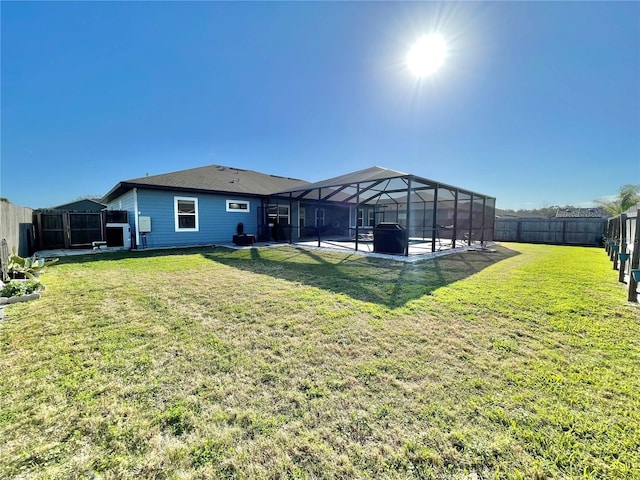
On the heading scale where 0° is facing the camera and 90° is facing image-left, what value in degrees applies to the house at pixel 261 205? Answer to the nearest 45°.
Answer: approximately 180°

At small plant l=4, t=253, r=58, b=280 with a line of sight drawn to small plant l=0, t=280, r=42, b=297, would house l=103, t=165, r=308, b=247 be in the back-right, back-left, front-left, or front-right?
back-left

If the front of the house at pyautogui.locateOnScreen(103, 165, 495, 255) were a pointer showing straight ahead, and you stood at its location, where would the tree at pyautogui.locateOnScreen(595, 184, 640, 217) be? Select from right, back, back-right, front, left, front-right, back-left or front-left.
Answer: right

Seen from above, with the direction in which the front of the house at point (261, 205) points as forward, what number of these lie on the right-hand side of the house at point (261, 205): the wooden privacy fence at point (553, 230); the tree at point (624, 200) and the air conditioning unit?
2

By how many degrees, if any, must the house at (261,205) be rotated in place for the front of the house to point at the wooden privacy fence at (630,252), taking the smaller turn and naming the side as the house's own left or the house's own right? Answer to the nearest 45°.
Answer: approximately 135° to the house's own right

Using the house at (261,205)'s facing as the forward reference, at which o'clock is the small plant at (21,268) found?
The small plant is roughly at 7 o'clock from the house.

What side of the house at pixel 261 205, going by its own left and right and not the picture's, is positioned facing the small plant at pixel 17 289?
back

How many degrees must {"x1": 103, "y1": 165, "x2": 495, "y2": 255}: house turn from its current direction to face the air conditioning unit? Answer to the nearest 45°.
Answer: approximately 90° to its left

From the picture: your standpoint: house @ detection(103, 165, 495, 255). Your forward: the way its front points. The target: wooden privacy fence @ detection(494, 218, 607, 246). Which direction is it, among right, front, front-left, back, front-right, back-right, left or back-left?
right
